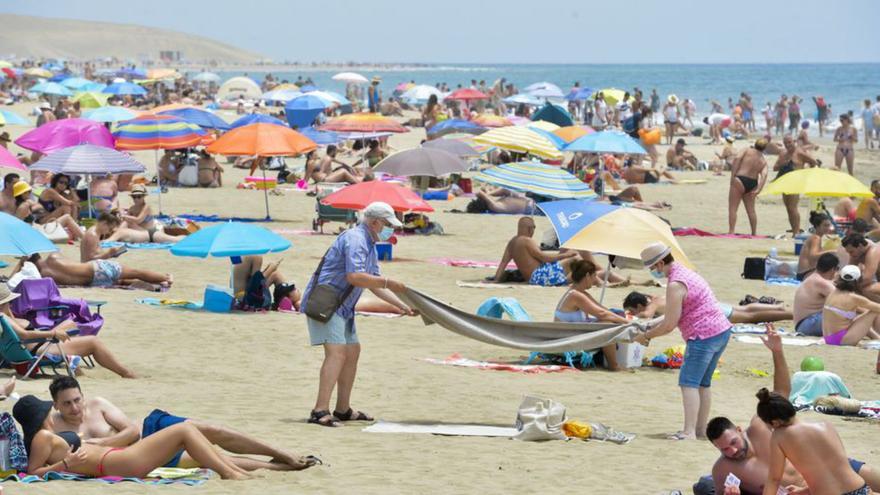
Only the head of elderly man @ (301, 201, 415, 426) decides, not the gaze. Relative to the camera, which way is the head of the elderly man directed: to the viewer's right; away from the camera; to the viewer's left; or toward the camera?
to the viewer's right

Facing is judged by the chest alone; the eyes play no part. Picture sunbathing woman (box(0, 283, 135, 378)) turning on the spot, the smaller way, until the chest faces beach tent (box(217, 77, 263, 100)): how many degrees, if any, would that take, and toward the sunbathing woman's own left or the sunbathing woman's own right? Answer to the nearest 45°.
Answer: approximately 90° to the sunbathing woman's own left

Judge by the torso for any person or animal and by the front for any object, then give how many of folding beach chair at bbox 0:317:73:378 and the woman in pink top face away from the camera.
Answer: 0

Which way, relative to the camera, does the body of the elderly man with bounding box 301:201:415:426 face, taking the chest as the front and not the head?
to the viewer's right

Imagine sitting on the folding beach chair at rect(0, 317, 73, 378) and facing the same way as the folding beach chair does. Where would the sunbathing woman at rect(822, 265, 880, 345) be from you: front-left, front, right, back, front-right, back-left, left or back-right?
front

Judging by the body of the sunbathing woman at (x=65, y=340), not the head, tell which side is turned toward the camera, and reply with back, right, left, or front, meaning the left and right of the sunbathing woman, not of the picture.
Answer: right

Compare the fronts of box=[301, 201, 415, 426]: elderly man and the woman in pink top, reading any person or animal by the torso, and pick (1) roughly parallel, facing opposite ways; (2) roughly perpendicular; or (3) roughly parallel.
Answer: roughly parallel, facing opposite ways

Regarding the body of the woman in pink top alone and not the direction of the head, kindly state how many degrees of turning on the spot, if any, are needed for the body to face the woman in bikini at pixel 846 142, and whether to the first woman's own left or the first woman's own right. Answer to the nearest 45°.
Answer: approximately 90° to the first woman's own right

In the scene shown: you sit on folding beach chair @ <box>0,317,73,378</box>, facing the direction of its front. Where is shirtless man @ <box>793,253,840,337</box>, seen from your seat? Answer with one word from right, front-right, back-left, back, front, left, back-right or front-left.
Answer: front

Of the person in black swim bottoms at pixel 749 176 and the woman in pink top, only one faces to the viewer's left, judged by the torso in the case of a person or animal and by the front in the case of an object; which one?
the woman in pink top

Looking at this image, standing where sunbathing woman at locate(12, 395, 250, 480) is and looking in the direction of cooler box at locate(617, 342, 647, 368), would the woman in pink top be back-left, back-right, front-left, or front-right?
front-right

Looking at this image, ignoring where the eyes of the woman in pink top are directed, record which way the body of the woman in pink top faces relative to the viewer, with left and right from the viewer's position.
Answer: facing to the left of the viewer

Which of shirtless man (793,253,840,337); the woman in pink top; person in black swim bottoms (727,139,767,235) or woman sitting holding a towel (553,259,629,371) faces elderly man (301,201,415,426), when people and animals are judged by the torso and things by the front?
the woman in pink top
